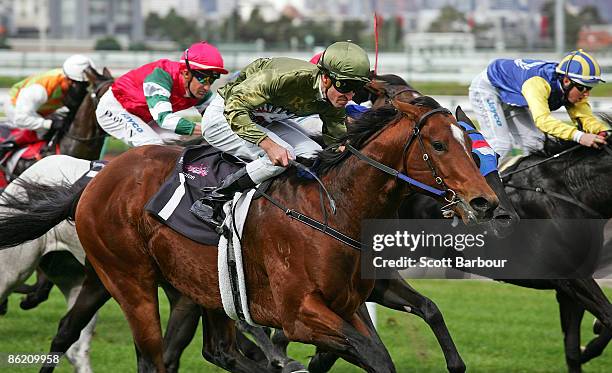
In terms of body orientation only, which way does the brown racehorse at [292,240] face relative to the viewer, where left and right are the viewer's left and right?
facing to the right of the viewer

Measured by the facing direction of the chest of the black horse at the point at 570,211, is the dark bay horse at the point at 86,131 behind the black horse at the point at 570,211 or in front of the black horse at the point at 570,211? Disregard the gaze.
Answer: behind

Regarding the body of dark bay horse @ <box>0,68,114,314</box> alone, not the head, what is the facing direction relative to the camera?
to the viewer's right

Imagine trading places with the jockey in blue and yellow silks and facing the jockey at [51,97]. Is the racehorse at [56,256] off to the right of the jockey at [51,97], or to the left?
left

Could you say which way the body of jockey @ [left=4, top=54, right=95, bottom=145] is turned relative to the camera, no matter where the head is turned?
to the viewer's right

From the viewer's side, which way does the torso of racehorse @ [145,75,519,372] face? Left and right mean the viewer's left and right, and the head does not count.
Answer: facing to the right of the viewer

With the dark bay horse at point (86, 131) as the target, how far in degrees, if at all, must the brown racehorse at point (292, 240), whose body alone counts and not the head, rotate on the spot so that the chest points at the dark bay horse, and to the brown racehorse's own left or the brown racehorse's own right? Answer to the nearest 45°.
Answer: approximately 90° to the brown racehorse's own left

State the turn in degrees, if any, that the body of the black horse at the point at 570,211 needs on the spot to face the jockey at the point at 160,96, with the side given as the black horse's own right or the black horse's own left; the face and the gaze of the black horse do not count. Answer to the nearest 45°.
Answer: approximately 180°

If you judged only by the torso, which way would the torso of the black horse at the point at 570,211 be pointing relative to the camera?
to the viewer's right
